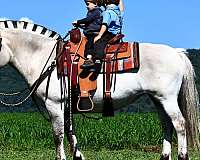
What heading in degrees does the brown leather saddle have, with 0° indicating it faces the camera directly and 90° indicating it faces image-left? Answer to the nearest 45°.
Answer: approximately 90°

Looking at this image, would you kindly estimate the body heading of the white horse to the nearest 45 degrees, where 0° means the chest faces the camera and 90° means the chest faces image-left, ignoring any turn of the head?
approximately 90°
